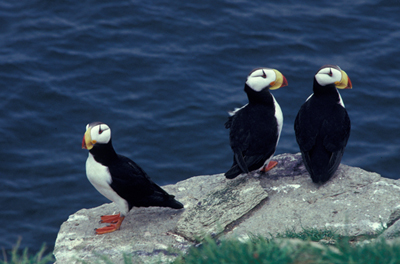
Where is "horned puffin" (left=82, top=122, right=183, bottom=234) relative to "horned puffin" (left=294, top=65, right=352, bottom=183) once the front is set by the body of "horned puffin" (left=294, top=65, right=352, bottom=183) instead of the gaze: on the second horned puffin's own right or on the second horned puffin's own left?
on the second horned puffin's own left

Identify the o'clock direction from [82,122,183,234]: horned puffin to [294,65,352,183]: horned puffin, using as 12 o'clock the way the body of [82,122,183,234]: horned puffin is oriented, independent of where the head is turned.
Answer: [294,65,352,183]: horned puffin is roughly at 6 o'clock from [82,122,183,234]: horned puffin.

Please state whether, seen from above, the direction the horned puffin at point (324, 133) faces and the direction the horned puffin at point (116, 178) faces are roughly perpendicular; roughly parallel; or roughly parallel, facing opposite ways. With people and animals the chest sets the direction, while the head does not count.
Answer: roughly perpendicular

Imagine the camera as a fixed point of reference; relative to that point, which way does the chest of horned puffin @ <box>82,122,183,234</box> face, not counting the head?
to the viewer's left

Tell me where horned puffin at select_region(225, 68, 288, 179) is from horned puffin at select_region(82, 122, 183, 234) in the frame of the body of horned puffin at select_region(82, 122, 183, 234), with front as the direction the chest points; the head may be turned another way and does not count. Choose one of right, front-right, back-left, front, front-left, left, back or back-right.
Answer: back

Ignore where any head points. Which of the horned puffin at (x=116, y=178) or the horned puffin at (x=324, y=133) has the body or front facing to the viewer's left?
the horned puffin at (x=116, y=178)

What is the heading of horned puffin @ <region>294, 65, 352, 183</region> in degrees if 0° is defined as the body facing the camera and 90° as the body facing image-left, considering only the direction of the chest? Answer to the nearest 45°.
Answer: approximately 180°

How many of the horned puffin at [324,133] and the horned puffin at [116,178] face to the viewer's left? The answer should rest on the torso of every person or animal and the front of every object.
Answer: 1

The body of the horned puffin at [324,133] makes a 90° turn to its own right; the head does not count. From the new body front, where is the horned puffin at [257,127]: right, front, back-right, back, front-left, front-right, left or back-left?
back
